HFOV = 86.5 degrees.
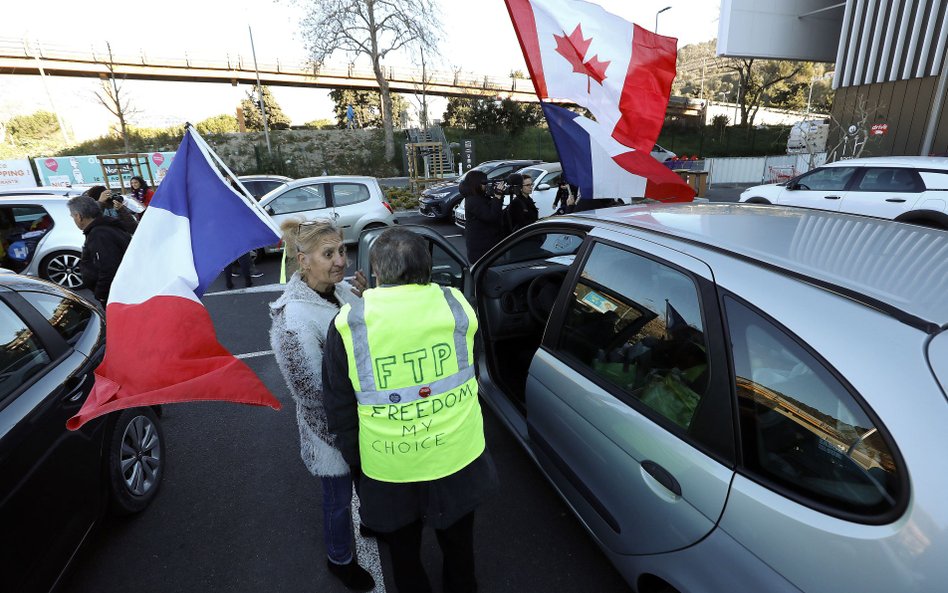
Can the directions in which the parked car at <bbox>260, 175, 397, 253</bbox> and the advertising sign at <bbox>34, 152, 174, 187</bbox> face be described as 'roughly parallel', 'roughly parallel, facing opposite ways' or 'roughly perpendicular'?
roughly perpendicular

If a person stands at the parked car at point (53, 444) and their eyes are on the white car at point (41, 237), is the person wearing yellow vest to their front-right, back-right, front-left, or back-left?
back-right

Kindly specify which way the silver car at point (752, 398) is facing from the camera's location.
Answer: facing away from the viewer and to the left of the viewer

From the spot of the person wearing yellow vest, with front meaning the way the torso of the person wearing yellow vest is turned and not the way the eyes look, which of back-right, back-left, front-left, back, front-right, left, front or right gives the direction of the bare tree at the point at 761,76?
front-right

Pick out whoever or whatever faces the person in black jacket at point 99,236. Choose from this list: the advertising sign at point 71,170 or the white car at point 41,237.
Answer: the advertising sign

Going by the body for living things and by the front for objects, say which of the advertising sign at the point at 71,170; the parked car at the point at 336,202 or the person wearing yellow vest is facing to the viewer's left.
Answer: the parked car

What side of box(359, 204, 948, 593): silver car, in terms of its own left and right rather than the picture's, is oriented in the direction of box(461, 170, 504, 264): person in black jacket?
front

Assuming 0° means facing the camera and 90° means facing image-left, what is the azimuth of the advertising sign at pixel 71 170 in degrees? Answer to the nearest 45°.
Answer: approximately 0°

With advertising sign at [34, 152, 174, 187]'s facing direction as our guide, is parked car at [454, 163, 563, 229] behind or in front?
in front

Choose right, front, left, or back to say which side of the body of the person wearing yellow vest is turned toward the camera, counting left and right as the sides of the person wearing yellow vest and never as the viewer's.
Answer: back

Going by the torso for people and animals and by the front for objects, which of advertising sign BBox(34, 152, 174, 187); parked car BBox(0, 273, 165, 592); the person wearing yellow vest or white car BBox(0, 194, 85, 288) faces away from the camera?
the person wearing yellow vest
